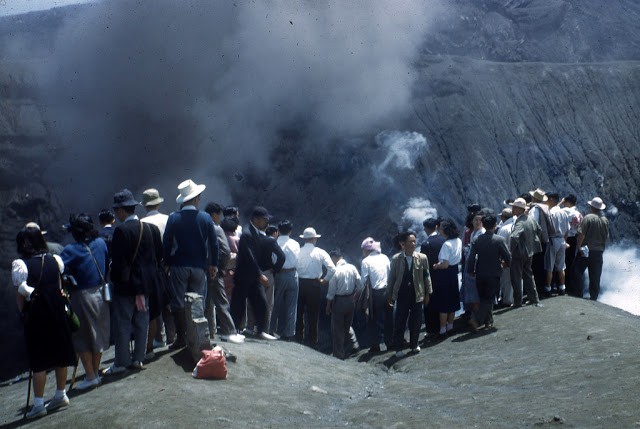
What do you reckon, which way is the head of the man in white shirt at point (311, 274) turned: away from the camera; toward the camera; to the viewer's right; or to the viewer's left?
away from the camera

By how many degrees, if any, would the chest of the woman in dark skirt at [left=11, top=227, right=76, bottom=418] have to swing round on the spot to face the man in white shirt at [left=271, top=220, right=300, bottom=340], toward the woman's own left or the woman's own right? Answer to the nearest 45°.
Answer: approximately 90° to the woman's own right

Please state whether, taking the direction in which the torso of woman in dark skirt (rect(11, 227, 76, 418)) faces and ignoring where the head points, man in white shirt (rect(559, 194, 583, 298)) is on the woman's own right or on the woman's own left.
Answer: on the woman's own right

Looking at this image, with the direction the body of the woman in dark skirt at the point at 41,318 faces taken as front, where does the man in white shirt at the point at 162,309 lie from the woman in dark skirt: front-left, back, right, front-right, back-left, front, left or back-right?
right

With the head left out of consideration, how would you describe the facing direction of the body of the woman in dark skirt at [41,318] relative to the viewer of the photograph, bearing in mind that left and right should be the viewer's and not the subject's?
facing away from the viewer and to the left of the viewer

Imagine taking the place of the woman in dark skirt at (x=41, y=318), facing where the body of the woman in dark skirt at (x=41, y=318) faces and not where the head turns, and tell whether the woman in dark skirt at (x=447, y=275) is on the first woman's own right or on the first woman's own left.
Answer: on the first woman's own right

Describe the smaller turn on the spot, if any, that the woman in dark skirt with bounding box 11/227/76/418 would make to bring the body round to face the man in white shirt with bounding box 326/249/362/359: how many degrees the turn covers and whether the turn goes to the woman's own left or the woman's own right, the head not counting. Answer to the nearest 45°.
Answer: approximately 90° to the woman's own right

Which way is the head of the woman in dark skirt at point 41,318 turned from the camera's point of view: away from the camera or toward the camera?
away from the camera
